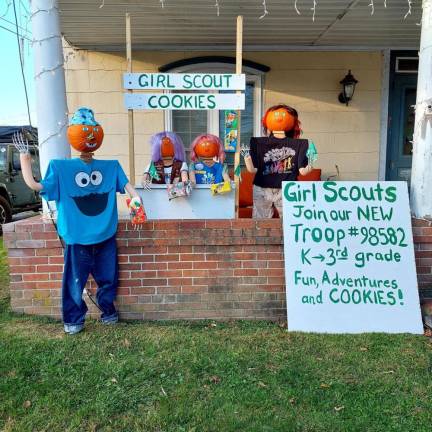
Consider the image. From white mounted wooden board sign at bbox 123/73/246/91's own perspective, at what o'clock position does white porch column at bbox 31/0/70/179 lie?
The white porch column is roughly at 3 o'clock from the white mounted wooden board sign.

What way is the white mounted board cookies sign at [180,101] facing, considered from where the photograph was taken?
facing the viewer

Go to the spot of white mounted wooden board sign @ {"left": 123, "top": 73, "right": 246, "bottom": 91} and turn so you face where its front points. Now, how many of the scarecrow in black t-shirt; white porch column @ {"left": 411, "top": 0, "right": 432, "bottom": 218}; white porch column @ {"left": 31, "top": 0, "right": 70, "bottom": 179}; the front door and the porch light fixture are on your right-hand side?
1

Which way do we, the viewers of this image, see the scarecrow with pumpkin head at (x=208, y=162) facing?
facing the viewer

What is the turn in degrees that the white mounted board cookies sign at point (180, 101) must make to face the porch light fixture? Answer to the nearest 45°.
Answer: approximately 135° to its left

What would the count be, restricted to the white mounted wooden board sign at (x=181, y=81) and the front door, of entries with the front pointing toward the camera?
2

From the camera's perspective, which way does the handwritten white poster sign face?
toward the camera

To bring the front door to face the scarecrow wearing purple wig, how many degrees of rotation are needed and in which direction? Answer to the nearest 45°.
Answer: approximately 45° to its right

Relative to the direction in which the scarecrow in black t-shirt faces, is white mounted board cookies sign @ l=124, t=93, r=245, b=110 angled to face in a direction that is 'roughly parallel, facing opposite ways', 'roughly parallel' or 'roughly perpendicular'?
roughly parallel

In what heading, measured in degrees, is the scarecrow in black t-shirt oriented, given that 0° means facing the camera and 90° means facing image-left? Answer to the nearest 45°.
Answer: approximately 0°

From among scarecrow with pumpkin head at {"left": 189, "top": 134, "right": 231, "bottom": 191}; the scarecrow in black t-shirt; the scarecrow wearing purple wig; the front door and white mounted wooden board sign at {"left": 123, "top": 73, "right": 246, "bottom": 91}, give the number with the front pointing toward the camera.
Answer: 5
